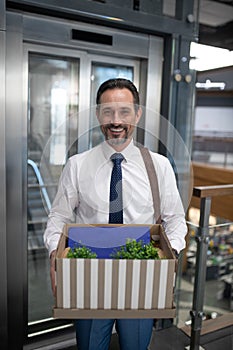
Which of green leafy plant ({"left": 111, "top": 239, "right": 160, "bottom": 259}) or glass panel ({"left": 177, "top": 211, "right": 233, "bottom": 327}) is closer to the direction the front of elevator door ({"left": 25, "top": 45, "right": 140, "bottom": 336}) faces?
the green leafy plant

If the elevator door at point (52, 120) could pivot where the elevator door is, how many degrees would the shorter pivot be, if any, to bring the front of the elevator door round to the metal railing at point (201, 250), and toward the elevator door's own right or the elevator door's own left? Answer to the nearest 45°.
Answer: approximately 45° to the elevator door's own left

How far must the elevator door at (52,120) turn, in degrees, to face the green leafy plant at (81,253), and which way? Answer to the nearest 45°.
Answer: approximately 45° to its right

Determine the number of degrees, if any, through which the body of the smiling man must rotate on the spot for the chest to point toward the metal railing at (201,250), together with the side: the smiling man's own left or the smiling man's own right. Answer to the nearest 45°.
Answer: approximately 135° to the smiling man's own left

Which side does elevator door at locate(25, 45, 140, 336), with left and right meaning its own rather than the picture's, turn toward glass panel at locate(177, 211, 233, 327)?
left

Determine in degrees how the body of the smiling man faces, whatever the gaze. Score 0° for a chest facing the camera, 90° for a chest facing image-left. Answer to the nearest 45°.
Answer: approximately 0°

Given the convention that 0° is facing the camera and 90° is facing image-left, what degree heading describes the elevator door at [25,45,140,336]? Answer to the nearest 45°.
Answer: approximately 315°
